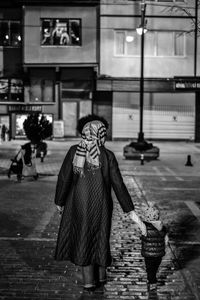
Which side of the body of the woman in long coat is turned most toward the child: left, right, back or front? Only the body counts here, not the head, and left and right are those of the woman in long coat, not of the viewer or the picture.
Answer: right

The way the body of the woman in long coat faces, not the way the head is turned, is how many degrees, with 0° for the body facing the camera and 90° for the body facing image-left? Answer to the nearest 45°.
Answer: approximately 180°
